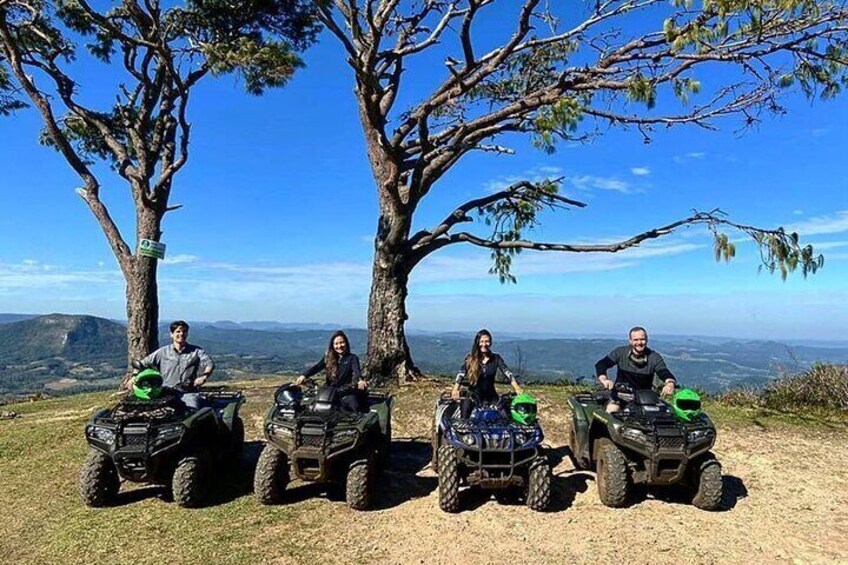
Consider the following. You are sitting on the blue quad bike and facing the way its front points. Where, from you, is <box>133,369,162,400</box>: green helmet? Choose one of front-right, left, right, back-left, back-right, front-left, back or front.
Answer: right

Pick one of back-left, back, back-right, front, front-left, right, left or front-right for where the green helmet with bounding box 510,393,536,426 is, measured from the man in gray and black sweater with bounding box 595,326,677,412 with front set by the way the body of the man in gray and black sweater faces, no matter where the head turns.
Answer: front-right

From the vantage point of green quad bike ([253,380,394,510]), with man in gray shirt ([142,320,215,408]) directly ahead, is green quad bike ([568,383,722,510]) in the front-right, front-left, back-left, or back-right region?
back-right

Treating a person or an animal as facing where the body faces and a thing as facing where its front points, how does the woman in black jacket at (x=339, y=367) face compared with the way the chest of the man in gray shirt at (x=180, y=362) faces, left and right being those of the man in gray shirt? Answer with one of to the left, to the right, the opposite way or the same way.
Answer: the same way

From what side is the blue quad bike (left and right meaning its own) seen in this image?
front

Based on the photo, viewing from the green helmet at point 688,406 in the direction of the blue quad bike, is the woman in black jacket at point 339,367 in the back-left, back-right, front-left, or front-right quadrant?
front-right

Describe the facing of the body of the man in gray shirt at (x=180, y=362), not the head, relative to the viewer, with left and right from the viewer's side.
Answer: facing the viewer

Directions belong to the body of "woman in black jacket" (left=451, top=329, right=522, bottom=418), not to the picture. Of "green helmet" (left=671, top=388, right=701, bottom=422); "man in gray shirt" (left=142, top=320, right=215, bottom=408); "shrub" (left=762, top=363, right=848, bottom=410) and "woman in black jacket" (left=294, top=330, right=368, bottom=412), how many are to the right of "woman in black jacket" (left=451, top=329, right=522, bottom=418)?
2

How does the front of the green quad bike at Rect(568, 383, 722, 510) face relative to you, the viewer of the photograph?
facing the viewer and to the right of the viewer

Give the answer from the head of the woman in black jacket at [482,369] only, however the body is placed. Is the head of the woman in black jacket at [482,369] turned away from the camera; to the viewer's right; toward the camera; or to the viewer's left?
toward the camera

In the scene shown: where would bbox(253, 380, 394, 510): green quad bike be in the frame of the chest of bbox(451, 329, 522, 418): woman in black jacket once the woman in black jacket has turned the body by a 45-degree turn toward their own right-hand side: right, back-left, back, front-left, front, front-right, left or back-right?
front

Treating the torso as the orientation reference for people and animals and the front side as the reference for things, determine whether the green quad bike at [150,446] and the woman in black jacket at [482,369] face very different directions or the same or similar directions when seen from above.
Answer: same or similar directions

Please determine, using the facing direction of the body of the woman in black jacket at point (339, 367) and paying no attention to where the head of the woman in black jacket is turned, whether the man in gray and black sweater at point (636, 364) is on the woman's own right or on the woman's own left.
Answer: on the woman's own left

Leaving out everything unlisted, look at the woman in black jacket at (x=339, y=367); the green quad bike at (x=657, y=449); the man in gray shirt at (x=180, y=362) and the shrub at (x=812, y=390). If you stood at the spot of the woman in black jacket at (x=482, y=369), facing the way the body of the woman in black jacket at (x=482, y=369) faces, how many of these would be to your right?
2

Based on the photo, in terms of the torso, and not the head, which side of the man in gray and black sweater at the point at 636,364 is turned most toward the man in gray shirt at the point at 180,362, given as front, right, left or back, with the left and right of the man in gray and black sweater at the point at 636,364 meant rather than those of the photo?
right

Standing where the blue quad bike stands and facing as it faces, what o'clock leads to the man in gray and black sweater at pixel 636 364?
The man in gray and black sweater is roughly at 8 o'clock from the blue quad bike.

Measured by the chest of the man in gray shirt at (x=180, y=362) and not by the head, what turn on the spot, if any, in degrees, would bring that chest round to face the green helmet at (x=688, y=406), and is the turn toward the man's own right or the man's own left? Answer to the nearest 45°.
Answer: approximately 45° to the man's own left

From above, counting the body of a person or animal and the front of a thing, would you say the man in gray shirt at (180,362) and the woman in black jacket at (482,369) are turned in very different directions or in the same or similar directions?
same or similar directions
